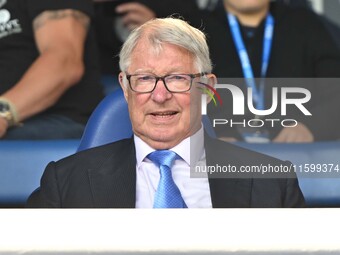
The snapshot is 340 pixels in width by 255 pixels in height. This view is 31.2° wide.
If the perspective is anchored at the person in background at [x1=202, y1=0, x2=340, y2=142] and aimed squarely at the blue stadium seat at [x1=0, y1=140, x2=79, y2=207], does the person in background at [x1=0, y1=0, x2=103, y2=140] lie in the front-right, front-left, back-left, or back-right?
front-right

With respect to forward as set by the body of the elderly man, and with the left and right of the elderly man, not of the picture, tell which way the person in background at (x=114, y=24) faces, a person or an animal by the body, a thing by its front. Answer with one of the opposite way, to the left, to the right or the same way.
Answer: the same way

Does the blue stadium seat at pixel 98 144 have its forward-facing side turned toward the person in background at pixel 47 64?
no

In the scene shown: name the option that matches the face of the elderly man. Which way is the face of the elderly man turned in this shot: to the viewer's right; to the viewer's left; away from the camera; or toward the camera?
toward the camera

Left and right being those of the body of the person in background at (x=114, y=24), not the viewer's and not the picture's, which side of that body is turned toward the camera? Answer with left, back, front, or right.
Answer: front

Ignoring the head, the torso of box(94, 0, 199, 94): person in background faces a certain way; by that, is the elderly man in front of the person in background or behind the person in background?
in front

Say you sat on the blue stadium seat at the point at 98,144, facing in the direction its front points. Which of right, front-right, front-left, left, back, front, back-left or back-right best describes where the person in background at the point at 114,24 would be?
back

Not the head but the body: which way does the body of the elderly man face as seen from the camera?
toward the camera

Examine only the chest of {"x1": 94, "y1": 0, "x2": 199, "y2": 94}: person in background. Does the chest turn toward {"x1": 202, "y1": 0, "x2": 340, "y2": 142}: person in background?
no
